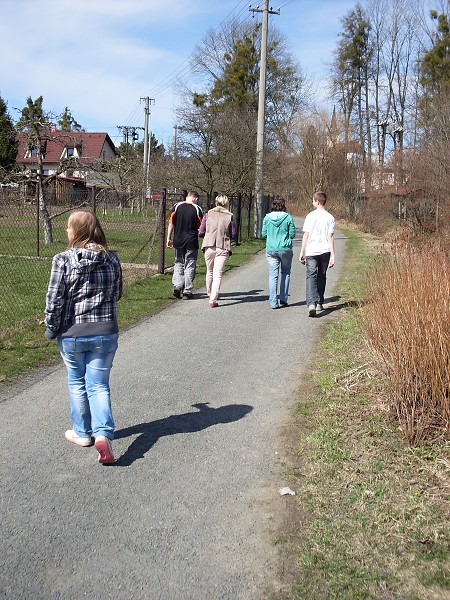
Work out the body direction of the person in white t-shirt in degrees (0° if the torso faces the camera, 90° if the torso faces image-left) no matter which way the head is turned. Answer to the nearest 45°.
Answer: approximately 180°

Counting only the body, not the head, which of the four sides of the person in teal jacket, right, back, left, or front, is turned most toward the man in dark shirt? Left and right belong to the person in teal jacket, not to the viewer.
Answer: left

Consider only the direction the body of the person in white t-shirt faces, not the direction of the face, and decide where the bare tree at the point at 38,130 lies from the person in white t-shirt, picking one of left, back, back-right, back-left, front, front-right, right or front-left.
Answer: front-left

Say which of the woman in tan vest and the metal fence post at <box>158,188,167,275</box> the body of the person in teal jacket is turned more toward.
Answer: the metal fence post

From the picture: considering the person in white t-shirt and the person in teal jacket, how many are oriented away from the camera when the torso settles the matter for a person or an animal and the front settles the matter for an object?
2

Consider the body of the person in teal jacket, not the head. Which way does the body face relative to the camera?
away from the camera

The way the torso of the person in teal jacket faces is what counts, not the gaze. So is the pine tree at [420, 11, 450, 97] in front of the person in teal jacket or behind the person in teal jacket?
in front

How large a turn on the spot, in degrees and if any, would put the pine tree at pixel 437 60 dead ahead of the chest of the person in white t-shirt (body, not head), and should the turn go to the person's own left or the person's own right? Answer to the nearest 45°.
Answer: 0° — they already face it

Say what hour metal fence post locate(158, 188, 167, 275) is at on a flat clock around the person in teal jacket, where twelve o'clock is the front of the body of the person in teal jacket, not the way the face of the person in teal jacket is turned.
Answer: The metal fence post is roughly at 11 o'clock from the person in teal jacket.
